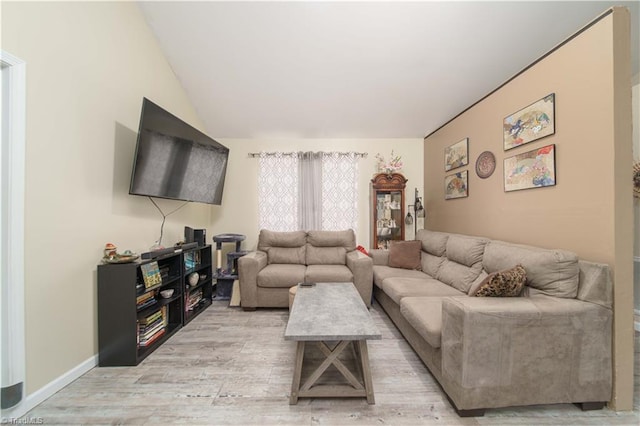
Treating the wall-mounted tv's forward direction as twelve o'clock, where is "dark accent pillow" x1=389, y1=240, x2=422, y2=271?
The dark accent pillow is roughly at 11 o'clock from the wall-mounted tv.

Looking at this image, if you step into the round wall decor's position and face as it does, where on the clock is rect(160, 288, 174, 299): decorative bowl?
The decorative bowl is roughly at 12 o'clock from the round wall decor.

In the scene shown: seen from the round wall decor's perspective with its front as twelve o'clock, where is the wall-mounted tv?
The wall-mounted tv is roughly at 12 o'clock from the round wall decor.

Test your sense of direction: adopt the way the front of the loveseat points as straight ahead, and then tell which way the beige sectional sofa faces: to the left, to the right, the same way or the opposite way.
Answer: to the right

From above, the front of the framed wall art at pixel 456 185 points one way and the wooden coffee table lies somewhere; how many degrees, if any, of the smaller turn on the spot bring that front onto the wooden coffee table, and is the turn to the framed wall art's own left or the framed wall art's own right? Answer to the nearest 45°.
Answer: approximately 45° to the framed wall art's own left

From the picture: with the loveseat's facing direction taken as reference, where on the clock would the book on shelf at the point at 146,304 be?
The book on shelf is roughly at 2 o'clock from the loveseat.

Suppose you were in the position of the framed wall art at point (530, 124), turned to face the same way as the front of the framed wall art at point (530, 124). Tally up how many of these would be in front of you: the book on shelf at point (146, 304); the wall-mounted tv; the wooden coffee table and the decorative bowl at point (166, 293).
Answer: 4

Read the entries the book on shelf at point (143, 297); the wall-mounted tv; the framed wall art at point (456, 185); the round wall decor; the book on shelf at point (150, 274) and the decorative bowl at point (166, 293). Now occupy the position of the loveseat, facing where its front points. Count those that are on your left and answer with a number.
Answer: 2

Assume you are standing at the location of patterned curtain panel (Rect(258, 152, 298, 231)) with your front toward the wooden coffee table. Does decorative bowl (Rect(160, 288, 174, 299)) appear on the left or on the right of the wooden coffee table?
right

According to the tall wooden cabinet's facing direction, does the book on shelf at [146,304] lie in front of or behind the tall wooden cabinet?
in front

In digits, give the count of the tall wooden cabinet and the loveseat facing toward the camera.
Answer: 2

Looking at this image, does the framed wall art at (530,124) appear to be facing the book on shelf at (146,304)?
yes

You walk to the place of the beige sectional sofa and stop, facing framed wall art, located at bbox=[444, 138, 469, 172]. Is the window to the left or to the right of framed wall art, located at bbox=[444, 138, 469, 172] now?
left

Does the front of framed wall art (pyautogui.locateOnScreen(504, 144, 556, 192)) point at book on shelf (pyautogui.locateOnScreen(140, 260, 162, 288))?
yes

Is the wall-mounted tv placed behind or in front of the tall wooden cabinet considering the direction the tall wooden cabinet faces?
in front
